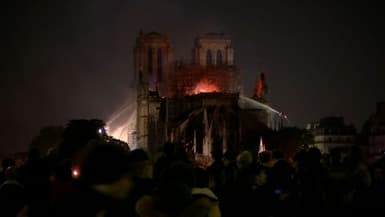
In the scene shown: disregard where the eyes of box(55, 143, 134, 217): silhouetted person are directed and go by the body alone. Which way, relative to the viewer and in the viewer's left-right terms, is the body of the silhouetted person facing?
facing away from the viewer and to the right of the viewer
